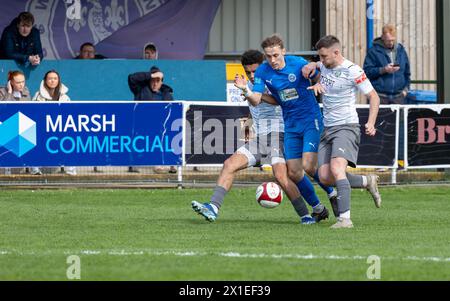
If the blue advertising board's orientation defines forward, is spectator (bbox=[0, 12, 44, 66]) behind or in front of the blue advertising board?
behind

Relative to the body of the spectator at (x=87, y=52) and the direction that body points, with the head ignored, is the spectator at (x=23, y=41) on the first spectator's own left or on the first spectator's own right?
on the first spectator's own right

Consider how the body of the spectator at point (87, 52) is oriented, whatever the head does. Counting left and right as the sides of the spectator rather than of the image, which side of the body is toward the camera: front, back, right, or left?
front

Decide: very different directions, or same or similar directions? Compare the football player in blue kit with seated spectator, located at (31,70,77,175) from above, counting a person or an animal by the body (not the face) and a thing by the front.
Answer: same or similar directions

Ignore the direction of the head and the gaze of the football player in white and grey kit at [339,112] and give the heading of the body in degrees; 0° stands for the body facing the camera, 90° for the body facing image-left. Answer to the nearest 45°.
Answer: approximately 45°

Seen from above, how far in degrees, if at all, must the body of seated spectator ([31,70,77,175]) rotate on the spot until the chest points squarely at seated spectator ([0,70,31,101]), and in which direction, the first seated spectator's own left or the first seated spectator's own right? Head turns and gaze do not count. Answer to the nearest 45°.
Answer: approximately 90° to the first seated spectator's own right

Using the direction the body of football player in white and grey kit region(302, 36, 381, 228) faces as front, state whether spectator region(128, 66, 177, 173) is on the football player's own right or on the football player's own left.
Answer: on the football player's own right

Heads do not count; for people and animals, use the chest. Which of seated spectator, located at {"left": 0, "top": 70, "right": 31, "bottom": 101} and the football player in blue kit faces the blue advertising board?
the seated spectator

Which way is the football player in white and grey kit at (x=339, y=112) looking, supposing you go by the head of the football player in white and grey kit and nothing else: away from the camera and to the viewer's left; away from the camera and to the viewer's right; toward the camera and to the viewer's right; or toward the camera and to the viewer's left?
toward the camera and to the viewer's left

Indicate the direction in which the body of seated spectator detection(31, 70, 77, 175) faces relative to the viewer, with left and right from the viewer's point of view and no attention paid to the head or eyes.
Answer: facing the viewer

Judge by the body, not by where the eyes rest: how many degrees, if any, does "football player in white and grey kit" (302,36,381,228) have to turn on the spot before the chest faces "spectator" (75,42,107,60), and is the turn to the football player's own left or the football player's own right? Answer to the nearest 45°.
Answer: approximately 90° to the football player's own right

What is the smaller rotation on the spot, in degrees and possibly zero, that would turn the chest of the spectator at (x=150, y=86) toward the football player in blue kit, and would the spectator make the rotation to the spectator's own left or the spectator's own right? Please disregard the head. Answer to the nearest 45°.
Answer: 0° — they already face them

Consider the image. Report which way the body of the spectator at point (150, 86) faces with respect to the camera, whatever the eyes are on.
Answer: toward the camera
